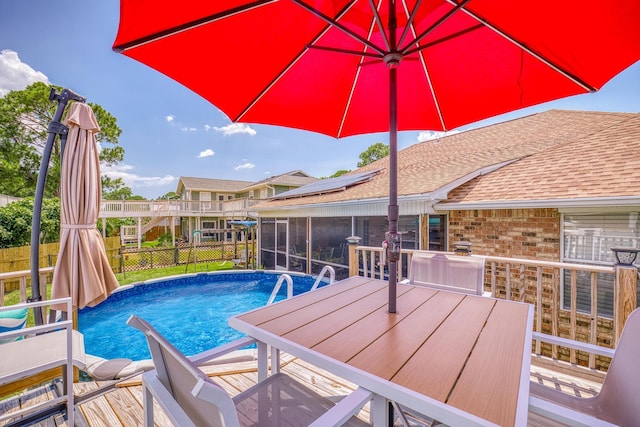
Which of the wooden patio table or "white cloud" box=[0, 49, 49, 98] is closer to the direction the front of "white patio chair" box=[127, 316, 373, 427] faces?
the wooden patio table

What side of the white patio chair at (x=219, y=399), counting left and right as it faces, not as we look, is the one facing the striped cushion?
left

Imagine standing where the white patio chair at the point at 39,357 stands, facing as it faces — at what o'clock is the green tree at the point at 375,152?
The green tree is roughly at 11 o'clock from the white patio chair.

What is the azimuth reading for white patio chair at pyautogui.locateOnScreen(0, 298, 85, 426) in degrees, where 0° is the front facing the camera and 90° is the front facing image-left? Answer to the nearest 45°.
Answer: approximately 270°

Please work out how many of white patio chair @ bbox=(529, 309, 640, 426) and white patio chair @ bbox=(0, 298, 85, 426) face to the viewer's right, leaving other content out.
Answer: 1

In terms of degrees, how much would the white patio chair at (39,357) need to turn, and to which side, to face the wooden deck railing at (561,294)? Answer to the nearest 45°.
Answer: approximately 45° to its right

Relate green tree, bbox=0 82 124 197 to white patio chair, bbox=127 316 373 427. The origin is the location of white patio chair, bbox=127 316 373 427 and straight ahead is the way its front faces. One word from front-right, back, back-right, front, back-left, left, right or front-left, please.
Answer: left

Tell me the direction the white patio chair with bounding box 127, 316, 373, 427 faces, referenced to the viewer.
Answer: facing away from the viewer and to the right of the viewer

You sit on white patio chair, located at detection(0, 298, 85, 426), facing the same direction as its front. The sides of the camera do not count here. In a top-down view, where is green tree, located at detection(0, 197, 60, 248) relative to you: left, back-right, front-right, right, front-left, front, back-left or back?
left

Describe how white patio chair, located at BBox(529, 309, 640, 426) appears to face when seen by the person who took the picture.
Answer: facing away from the viewer and to the left of the viewer
